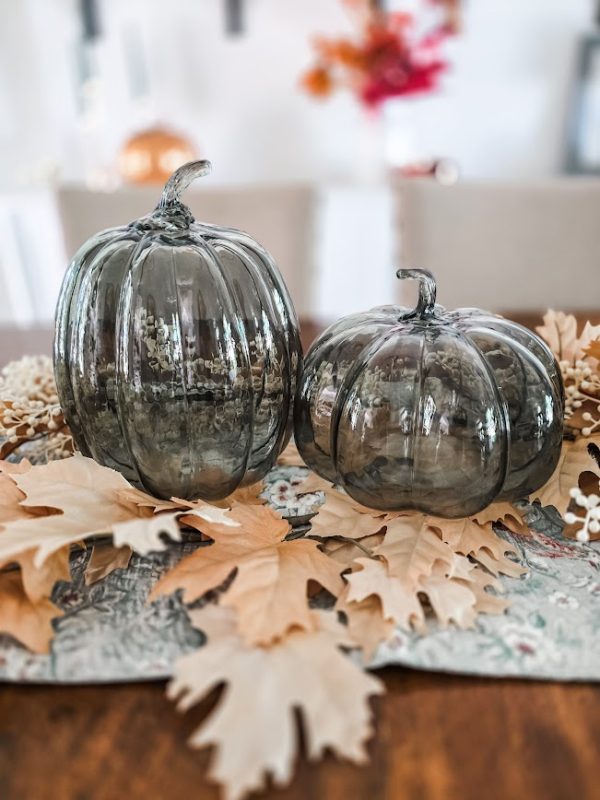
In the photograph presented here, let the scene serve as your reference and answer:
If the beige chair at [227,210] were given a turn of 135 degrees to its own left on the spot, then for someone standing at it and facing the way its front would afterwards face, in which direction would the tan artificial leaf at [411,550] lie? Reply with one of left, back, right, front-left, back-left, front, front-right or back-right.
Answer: back-right

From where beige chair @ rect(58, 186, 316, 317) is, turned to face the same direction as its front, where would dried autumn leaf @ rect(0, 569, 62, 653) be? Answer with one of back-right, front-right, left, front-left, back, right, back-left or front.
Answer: front

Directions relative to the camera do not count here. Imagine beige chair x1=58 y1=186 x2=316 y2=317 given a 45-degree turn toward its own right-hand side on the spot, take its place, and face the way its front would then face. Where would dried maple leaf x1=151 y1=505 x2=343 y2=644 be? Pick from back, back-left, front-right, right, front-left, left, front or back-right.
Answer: front-left

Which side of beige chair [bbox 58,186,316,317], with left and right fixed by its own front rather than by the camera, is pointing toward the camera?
front

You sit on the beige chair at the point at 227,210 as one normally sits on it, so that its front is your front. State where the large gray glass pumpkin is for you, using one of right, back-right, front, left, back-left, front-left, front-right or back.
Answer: front

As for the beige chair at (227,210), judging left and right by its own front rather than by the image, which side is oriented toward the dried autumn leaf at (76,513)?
front

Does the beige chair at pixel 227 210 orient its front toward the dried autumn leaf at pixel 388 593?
yes

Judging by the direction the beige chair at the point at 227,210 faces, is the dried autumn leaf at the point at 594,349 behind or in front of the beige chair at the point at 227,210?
in front

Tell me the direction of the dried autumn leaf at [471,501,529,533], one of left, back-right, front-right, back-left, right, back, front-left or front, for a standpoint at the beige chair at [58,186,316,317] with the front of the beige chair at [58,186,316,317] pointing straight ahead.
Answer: front

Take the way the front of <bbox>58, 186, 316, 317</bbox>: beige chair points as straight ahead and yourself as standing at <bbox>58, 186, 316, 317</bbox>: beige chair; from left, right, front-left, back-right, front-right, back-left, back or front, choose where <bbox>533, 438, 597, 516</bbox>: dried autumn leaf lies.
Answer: front

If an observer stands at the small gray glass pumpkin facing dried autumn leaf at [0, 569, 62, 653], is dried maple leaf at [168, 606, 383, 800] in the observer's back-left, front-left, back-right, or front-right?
front-left

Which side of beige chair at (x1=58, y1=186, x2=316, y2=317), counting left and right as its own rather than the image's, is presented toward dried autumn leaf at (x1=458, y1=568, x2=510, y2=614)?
front

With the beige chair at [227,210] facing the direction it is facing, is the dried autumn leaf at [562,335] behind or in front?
in front

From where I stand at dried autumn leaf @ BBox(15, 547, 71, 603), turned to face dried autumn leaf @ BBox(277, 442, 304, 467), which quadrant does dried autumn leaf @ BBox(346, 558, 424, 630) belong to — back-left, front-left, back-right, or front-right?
front-right

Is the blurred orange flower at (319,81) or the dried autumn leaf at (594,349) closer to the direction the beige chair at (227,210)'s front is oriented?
the dried autumn leaf

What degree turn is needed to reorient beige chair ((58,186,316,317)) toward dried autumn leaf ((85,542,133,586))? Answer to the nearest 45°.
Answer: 0° — it already faces it

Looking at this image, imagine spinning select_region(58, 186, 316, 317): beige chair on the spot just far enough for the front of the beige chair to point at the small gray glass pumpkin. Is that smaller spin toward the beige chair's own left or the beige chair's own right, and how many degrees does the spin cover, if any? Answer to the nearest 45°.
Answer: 0° — it already faces it

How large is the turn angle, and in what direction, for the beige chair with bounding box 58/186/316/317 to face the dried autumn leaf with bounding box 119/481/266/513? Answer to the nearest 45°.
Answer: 0° — it already faces it

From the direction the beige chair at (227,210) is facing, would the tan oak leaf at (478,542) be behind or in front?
in front

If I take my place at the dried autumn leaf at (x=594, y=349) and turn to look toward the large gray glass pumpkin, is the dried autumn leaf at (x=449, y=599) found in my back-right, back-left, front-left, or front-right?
front-left
